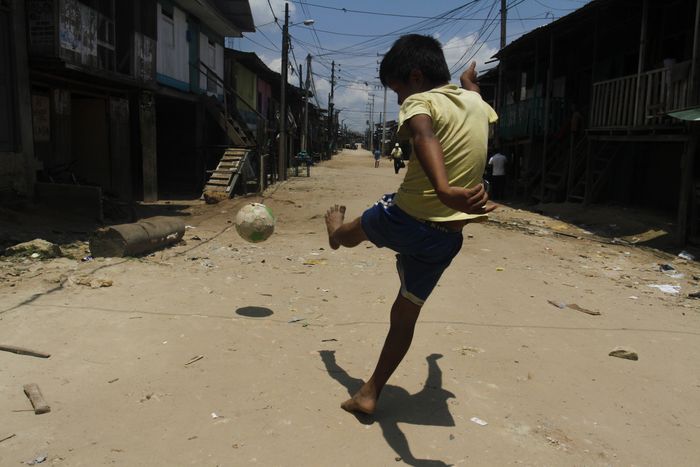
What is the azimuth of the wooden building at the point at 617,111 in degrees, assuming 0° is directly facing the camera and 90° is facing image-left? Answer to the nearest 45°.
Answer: approximately 45°

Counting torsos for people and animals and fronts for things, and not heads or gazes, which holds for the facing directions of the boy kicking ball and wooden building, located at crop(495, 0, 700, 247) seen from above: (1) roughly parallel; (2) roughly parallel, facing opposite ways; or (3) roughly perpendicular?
roughly perpendicular

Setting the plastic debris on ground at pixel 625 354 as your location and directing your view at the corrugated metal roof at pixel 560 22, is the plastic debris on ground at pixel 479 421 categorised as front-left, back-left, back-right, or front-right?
back-left

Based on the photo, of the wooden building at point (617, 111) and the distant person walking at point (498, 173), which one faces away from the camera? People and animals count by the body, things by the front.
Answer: the distant person walking

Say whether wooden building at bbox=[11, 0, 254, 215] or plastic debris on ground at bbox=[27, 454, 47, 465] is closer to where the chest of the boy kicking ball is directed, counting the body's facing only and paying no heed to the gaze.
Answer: the wooden building

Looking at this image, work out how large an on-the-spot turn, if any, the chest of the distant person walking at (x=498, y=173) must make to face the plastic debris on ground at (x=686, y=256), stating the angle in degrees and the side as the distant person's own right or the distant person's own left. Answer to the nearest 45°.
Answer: approximately 180°

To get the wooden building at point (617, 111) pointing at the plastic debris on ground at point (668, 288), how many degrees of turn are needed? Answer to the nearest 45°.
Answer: approximately 45° to its left

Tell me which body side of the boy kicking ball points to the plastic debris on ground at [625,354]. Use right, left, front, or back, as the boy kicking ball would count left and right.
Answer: right

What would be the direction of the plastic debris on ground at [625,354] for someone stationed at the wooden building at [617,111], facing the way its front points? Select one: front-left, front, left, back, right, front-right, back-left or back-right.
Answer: front-left

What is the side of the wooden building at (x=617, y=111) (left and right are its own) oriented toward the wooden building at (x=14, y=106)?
front

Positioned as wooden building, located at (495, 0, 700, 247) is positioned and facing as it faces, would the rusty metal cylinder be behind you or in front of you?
in front

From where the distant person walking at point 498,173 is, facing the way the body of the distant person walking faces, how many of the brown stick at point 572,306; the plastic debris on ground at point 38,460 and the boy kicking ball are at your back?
3

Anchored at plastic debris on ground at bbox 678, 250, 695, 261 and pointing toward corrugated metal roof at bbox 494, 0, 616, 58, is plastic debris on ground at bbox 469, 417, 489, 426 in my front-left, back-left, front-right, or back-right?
back-left

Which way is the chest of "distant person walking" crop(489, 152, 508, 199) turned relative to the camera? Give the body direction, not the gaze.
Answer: away from the camera
